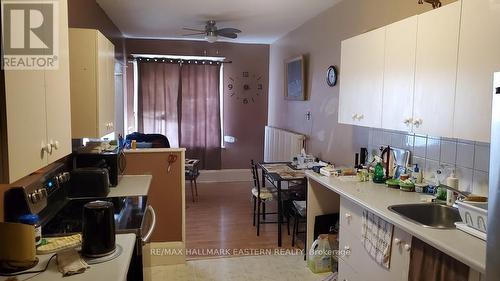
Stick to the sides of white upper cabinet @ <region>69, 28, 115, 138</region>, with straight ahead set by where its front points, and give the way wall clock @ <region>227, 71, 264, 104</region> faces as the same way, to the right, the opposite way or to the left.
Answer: to the right

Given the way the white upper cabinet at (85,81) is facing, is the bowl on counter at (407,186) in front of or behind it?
in front

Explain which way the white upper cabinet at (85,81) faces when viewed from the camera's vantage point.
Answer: facing to the right of the viewer

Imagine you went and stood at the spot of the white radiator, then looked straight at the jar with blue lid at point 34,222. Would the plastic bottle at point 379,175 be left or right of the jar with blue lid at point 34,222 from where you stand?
left

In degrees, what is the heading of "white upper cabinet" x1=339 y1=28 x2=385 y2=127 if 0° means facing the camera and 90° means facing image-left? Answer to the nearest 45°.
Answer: approximately 45°

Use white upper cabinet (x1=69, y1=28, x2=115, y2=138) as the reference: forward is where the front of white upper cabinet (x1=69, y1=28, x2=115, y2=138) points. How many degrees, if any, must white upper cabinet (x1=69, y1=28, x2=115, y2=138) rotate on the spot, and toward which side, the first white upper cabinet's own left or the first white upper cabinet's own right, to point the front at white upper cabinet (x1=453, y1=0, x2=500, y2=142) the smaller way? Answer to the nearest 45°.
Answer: approximately 45° to the first white upper cabinet's own right

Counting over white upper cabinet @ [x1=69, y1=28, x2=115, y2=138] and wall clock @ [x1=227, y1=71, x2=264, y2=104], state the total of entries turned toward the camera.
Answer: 1

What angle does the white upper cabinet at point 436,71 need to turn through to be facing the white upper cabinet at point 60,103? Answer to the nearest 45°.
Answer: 0° — it already faces it

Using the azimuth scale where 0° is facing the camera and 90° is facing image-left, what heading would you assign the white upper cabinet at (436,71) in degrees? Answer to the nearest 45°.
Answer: approximately 45°

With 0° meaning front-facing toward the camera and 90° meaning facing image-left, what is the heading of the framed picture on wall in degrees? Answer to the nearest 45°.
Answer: approximately 45°

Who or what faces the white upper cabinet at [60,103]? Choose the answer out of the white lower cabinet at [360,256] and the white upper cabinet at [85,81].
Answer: the white lower cabinet

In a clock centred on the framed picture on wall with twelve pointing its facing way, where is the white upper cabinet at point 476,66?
The white upper cabinet is roughly at 10 o'clock from the framed picture on wall.
